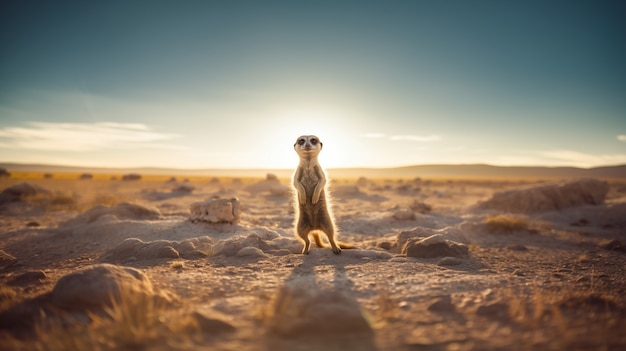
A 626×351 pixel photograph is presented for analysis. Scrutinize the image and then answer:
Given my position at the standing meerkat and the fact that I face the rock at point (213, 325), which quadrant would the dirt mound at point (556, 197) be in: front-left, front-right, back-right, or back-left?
back-left

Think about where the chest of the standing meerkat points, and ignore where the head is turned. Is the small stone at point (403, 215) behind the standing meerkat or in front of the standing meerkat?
behind

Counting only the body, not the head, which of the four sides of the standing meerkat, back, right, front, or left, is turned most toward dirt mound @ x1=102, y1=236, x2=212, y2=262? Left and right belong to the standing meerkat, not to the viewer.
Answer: right

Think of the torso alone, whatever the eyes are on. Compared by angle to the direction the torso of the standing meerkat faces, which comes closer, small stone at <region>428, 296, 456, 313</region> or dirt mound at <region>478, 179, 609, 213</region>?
the small stone

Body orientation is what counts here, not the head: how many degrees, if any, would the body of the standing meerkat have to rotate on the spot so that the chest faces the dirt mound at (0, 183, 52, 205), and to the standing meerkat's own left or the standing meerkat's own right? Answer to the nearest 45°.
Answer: approximately 135° to the standing meerkat's own right

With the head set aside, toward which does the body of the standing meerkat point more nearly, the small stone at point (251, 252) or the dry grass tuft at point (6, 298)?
the dry grass tuft

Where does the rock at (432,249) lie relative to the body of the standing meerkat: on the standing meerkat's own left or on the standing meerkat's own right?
on the standing meerkat's own left

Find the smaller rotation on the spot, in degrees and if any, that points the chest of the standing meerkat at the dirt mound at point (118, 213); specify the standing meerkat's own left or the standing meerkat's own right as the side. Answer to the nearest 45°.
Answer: approximately 135° to the standing meerkat's own right

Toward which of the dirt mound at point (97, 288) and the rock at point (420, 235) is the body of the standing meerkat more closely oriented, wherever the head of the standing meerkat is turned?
the dirt mound

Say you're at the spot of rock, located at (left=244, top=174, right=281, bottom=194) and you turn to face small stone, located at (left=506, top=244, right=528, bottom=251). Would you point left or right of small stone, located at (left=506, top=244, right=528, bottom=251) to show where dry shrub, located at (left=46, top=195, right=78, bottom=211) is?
right

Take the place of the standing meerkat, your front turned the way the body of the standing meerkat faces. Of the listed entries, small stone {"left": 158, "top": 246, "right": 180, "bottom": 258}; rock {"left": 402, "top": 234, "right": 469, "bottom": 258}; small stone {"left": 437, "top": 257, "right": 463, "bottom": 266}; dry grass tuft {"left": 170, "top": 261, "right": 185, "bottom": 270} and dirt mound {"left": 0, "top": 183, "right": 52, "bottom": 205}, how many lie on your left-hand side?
2

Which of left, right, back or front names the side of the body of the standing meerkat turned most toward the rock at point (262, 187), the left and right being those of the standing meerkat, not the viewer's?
back

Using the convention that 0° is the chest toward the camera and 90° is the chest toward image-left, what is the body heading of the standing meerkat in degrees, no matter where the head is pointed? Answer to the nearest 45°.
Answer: approximately 0°

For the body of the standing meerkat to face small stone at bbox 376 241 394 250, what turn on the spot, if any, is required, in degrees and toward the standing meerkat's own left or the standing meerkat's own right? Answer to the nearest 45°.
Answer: approximately 135° to the standing meerkat's own left

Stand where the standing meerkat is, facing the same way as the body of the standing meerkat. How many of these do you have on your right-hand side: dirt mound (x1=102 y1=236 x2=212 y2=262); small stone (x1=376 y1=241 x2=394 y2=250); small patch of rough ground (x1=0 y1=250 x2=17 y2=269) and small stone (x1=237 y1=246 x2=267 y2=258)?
3

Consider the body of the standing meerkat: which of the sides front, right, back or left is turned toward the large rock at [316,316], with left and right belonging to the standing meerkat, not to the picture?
front
